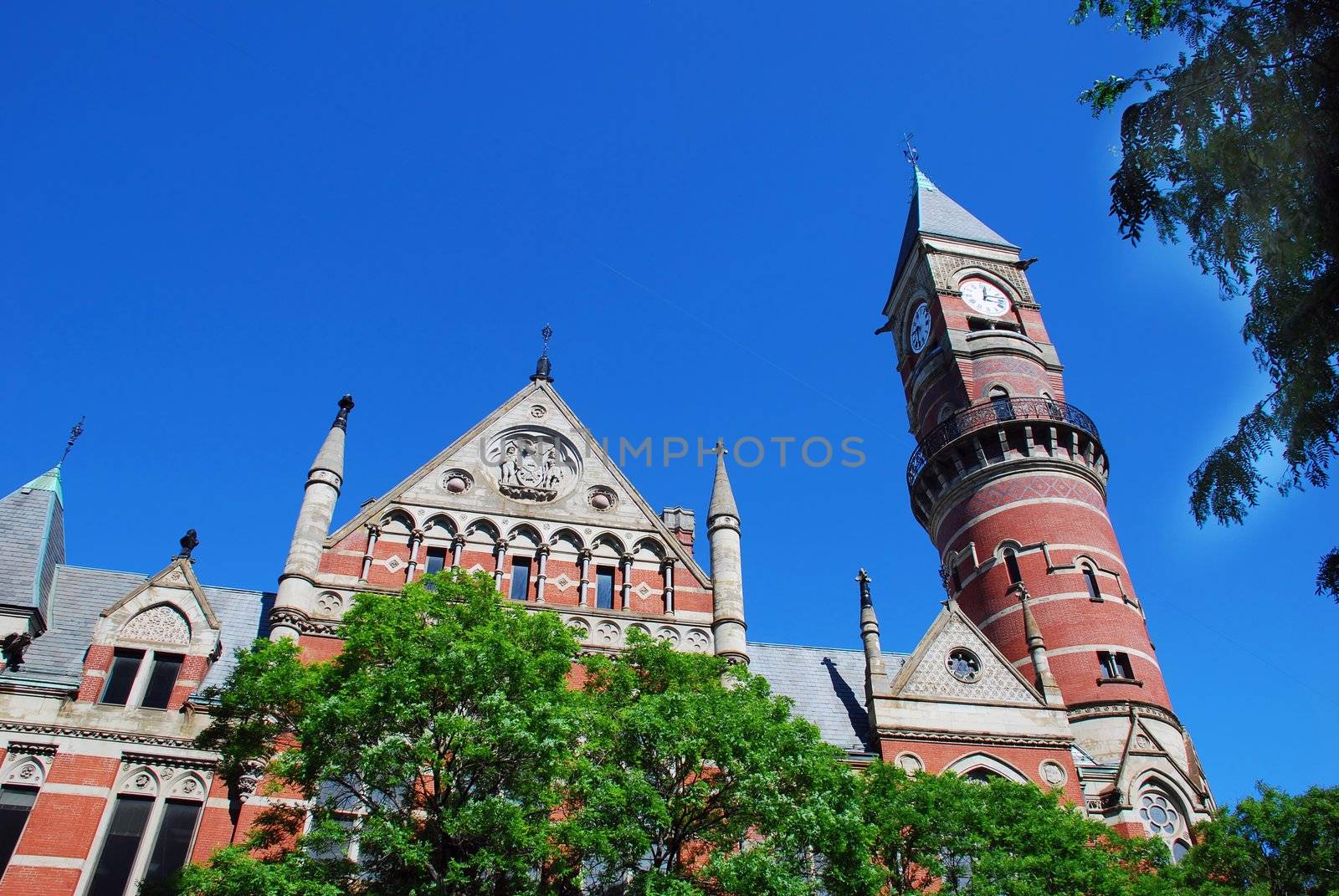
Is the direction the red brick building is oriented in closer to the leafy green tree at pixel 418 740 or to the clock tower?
the leafy green tree

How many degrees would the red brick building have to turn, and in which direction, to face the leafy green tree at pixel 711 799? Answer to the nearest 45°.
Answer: approximately 45° to its left

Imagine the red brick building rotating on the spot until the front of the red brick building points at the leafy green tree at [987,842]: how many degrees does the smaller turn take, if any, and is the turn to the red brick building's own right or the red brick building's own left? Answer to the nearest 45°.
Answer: approximately 45° to the red brick building's own left

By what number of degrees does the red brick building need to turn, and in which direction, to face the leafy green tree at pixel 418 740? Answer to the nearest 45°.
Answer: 0° — it already faces it

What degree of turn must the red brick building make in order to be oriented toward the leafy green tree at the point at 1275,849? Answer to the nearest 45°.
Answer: approximately 90° to its left

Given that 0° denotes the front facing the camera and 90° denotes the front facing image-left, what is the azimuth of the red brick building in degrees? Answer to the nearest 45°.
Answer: approximately 0°
